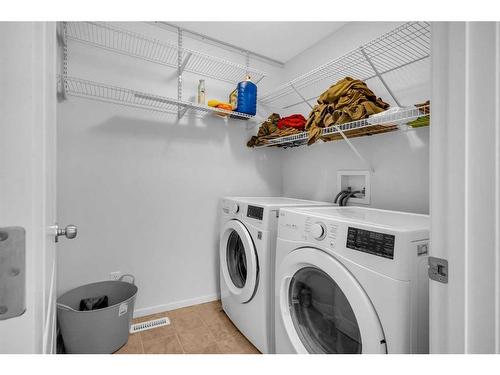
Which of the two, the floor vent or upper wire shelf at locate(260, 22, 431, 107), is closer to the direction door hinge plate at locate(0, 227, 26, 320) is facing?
the upper wire shelf

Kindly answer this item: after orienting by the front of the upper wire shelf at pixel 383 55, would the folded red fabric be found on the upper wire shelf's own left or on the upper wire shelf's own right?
on the upper wire shelf's own right

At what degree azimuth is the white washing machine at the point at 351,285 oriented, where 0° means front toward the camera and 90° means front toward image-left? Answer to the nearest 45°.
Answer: approximately 45°

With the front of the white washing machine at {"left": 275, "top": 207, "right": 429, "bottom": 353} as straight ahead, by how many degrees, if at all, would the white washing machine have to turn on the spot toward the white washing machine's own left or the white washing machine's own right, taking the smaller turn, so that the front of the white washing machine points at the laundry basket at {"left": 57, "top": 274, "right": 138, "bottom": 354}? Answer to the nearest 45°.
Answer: approximately 45° to the white washing machine's own right

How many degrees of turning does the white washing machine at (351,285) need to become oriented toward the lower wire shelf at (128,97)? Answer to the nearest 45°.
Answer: approximately 45° to its right

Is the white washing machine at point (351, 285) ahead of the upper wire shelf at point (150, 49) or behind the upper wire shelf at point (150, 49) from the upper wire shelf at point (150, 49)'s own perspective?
ahead

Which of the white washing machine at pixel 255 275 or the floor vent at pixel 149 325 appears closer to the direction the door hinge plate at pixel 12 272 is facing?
the white washing machine

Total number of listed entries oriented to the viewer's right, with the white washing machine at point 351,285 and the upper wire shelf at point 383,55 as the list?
0

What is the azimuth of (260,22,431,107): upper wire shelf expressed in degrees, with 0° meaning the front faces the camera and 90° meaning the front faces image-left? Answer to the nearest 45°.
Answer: approximately 45°

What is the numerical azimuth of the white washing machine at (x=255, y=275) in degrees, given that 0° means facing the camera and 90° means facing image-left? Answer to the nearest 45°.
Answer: approximately 45°

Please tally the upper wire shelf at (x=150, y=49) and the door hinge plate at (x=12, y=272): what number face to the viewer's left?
0

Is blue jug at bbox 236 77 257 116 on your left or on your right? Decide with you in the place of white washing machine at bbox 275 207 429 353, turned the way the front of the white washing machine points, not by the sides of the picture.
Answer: on your right
